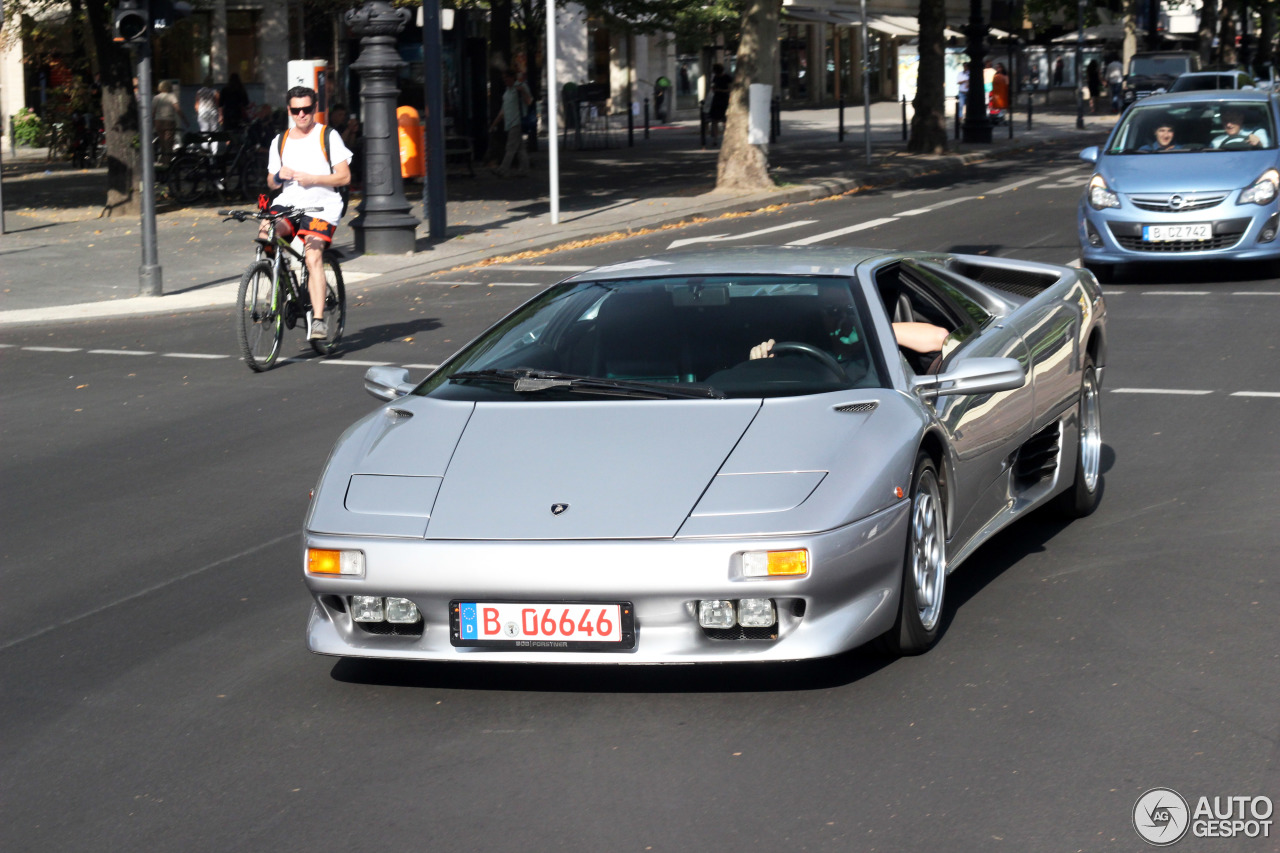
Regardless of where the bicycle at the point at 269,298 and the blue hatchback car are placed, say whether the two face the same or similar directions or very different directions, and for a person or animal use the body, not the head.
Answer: same or similar directions

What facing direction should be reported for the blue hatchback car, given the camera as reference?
facing the viewer

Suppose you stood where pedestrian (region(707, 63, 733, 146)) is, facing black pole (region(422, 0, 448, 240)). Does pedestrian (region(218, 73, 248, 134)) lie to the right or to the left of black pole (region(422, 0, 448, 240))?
right

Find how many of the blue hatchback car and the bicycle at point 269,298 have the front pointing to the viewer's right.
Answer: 0

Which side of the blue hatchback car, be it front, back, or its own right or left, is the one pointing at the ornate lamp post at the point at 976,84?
back

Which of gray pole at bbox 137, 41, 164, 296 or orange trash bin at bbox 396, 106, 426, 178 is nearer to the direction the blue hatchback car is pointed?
the gray pole

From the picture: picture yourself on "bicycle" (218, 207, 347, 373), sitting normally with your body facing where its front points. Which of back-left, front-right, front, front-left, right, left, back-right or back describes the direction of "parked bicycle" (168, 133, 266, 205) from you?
back-right

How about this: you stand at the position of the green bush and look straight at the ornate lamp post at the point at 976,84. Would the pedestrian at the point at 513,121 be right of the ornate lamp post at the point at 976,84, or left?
right

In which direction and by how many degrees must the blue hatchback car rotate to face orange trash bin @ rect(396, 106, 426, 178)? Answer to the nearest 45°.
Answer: approximately 135° to its right

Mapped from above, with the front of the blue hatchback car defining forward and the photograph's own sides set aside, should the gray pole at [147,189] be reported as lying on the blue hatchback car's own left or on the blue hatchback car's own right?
on the blue hatchback car's own right

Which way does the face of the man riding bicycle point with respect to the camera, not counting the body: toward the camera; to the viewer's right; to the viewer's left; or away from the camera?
toward the camera

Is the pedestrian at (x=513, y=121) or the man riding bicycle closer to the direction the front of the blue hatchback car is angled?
the man riding bicycle

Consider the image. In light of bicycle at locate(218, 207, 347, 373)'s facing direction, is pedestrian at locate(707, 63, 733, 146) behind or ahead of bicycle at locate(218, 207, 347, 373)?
behind

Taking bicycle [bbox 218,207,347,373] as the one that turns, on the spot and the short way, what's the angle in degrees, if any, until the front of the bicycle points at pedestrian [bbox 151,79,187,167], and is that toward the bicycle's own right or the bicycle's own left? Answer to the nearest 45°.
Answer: approximately 135° to the bicycle's own right

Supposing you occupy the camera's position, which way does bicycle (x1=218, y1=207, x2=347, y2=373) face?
facing the viewer and to the left of the viewer
